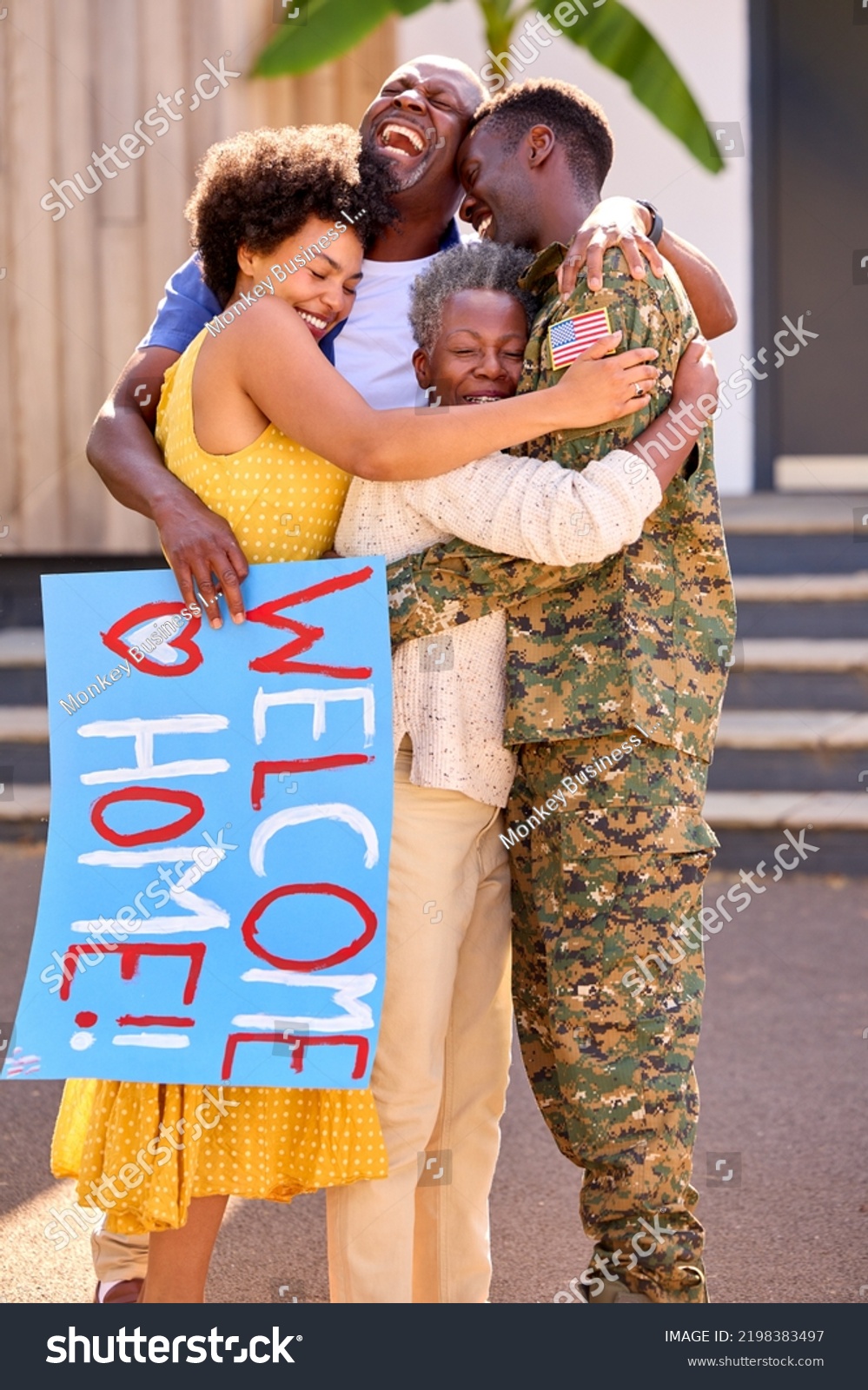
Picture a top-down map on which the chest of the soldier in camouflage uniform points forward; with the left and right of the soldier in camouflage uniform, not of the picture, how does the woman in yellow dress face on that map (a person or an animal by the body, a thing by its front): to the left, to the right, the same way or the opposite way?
the opposite way

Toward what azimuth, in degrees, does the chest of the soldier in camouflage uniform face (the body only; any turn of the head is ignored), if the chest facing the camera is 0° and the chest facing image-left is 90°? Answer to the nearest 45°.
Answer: approximately 90°

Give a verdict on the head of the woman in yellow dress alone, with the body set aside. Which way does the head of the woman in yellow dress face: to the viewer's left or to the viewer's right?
to the viewer's right

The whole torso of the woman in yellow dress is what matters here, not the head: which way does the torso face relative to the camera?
to the viewer's right

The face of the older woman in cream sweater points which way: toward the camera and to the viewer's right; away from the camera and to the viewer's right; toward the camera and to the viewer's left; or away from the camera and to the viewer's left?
toward the camera and to the viewer's right

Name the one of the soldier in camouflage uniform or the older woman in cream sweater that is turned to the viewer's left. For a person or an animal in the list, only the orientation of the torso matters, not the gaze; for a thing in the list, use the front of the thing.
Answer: the soldier in camouflage uniform
